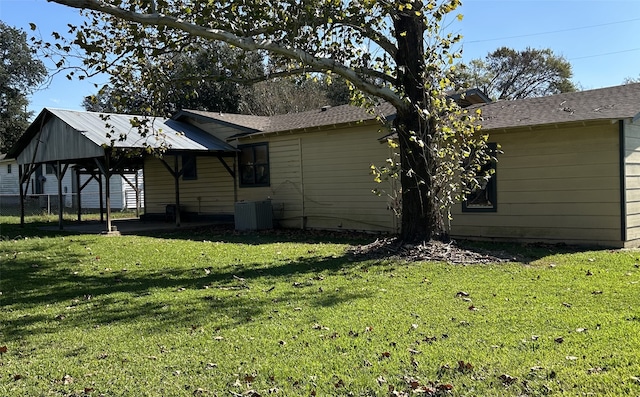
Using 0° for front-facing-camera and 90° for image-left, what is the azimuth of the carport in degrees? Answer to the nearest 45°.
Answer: approximately 45°

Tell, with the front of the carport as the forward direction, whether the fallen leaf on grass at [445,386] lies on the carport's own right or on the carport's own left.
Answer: on the carport's own left

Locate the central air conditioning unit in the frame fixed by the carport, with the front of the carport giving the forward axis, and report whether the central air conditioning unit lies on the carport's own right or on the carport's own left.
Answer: on the carport's own left

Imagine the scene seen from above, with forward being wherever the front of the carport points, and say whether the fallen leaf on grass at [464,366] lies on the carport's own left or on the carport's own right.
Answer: on the carport's own left
